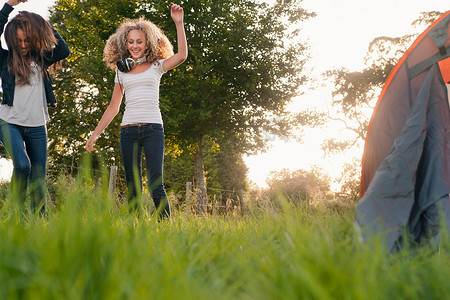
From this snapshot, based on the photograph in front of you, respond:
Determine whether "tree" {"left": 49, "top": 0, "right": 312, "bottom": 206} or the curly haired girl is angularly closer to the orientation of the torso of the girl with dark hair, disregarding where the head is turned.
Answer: the curly haired girl

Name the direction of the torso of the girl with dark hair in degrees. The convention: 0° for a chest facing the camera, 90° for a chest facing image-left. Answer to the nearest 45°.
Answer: approximately 0°

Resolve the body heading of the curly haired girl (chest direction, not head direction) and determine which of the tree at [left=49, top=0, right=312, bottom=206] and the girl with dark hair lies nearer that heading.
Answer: the girl with dark hair

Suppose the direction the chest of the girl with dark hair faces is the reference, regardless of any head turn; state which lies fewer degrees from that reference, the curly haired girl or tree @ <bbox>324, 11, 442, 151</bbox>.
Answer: the curly haired girl

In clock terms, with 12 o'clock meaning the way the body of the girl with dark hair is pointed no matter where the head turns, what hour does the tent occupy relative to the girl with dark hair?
The tent is roughly at 10 o'clock from the girl with dark hair.

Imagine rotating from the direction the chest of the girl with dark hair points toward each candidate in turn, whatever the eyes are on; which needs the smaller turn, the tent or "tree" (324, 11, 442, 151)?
the tent

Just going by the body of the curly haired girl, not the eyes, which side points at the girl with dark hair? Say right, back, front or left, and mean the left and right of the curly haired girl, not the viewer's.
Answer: right

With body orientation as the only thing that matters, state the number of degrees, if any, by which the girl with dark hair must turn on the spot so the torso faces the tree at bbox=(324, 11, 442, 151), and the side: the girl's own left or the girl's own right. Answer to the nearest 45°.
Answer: approximately 135° to the girl's own left

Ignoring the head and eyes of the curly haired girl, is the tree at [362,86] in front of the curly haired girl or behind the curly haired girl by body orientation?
behind

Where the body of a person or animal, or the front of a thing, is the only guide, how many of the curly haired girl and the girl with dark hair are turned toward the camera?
2

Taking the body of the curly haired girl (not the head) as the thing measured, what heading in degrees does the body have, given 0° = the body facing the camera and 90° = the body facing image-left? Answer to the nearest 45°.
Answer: approximately 0°
